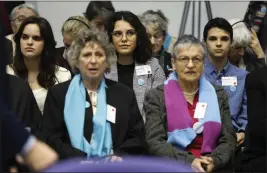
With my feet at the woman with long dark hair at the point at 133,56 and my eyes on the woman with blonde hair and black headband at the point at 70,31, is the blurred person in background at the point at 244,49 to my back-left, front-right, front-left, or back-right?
back-right

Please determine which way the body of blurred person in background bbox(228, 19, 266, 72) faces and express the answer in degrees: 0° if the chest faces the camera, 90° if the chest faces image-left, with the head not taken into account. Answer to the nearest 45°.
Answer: approximately 45°

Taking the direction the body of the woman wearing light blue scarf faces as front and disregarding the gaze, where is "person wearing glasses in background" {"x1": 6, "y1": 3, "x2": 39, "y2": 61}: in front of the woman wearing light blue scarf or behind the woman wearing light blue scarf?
behind

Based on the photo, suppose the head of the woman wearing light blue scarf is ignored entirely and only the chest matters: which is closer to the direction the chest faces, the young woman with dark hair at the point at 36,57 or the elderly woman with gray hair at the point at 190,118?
the elderly woman with gray hair

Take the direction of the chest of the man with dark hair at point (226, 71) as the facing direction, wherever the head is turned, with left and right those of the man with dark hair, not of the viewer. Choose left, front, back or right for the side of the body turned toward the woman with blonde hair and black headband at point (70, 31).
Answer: right

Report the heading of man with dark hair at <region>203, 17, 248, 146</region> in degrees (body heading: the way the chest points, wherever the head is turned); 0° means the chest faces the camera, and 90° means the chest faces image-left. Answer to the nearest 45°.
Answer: approximately 0°

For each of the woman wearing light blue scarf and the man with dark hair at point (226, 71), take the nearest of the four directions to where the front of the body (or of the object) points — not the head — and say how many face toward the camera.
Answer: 2
